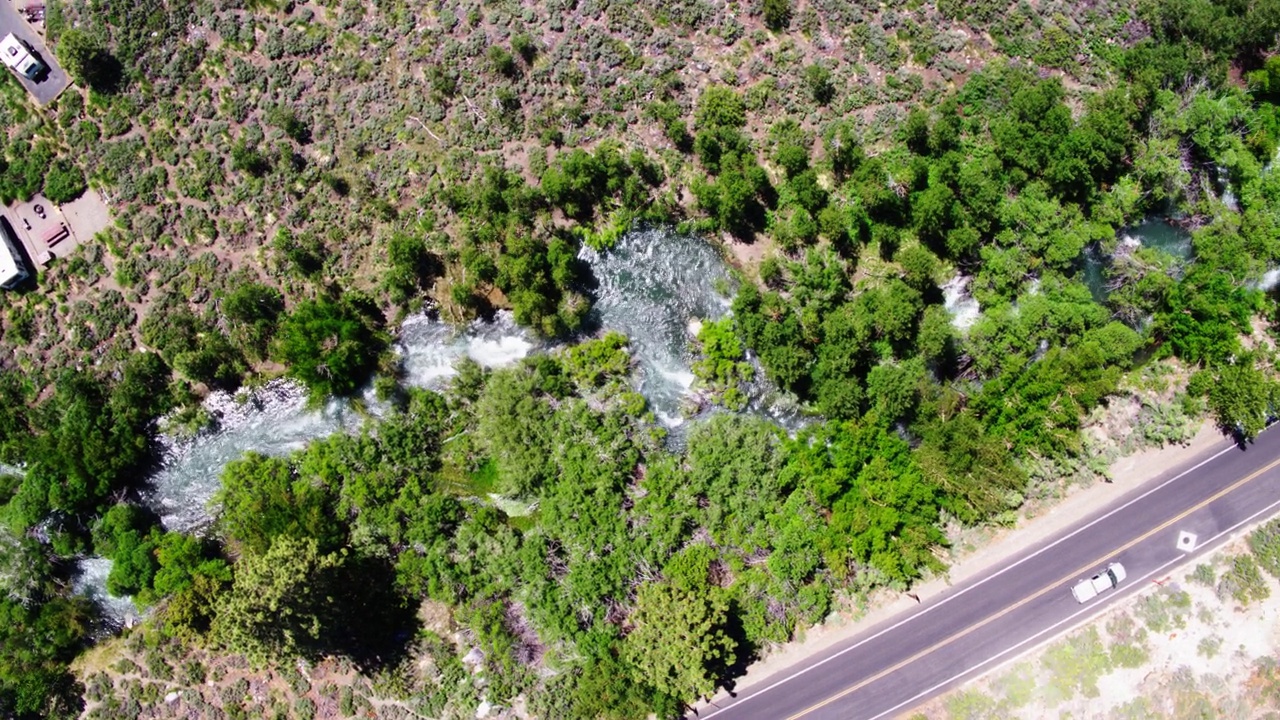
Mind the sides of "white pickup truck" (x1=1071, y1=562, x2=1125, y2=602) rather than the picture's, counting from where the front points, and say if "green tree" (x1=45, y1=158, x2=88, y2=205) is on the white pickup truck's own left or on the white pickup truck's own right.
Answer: on the white pickup truck's own left

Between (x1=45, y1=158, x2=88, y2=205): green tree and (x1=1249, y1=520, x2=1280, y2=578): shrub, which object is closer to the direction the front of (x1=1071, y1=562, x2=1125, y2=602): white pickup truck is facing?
the shrub

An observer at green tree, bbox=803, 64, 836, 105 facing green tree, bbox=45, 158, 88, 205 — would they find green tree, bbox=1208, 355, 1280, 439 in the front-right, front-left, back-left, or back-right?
back-left

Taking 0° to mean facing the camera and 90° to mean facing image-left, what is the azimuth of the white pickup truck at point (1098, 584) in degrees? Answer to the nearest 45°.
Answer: approximately 225°

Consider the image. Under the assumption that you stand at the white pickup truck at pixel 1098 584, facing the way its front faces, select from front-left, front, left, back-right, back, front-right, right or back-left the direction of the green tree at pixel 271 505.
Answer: back-left

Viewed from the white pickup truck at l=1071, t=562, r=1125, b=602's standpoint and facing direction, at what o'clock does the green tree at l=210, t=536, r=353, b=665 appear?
The green tree is roughly at 7 o'clock from the white pickup truck.

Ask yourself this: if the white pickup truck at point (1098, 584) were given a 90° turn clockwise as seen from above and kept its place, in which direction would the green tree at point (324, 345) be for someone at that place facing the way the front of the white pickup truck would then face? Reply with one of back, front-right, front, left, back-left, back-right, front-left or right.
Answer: back-right

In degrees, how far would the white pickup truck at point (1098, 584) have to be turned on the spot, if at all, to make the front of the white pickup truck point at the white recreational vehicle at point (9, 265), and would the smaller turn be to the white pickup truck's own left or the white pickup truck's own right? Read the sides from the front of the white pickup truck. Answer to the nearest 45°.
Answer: approximately 135° to the white pickup truck's own left

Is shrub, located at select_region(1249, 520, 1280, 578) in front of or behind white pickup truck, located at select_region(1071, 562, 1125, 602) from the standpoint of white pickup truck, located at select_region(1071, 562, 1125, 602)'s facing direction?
in front
